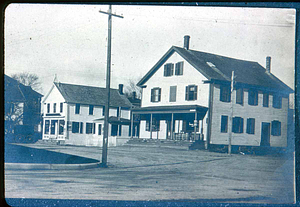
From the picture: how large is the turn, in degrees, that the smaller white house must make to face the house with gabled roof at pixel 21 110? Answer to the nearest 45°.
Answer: approximately 45° to its right

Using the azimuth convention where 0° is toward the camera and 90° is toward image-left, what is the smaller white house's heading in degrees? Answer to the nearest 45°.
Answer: approximately 45°

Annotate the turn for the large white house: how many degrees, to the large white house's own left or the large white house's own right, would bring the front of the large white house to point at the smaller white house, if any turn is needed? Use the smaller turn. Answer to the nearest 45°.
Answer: approximately 45° to the large white house's own right

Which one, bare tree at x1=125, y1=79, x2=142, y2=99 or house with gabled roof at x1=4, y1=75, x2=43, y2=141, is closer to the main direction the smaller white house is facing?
the house with gabled roof
